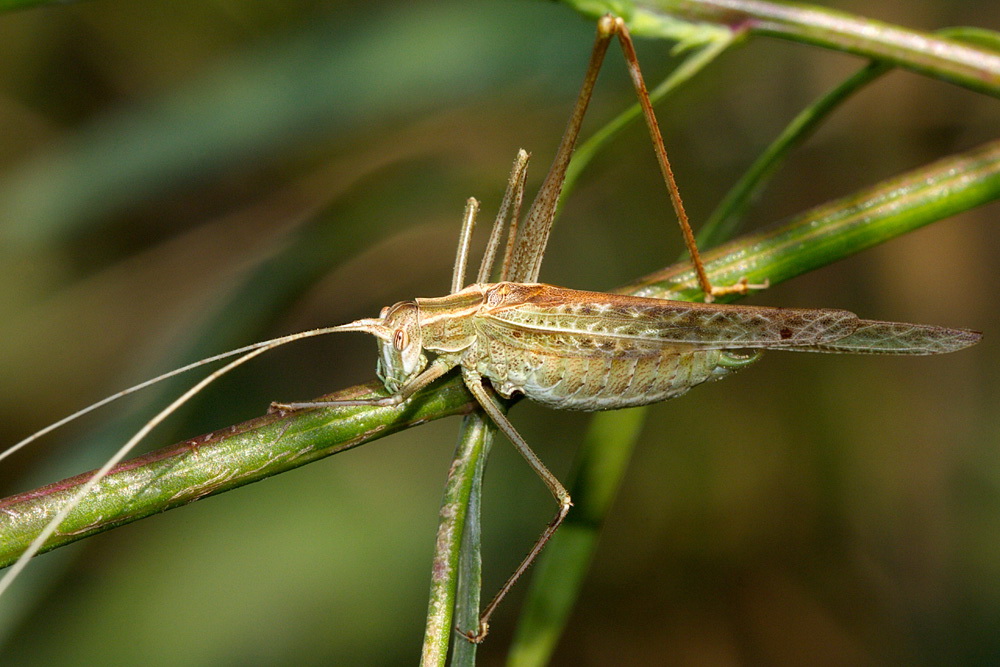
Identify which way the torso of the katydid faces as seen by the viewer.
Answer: to the viewer's left
